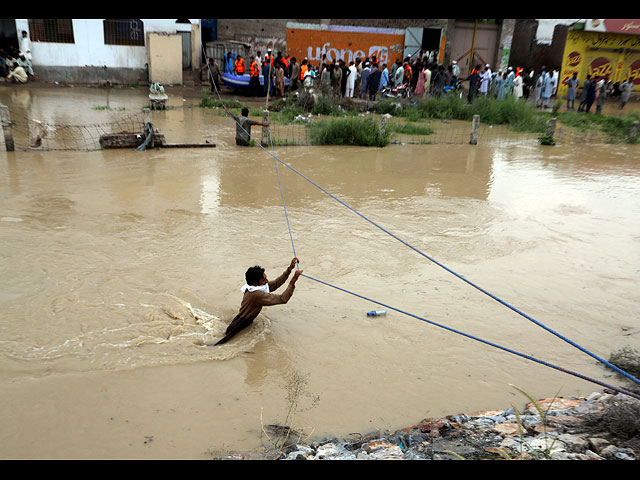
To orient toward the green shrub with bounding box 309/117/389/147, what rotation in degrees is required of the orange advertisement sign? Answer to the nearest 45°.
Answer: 0° — it already faces it

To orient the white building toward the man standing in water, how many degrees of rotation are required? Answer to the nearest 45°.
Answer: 0° — it already faces them

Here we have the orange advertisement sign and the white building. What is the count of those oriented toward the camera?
2

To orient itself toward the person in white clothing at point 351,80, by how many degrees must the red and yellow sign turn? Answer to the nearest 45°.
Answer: approximately 45° to its right

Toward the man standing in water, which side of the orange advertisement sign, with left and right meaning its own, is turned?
front

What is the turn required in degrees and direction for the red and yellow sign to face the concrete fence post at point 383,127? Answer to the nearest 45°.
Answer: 0° — it already faces it

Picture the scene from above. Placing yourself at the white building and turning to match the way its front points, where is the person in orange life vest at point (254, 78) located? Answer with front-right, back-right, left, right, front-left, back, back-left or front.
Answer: front-left

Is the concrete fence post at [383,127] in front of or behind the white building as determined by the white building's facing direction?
in front

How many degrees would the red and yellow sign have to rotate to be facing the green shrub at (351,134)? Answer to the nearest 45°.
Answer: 0° — it already faces it

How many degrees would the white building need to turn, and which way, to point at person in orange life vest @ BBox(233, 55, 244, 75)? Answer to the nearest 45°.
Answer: approximately 45° to its left

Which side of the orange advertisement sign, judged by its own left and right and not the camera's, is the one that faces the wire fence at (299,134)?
front

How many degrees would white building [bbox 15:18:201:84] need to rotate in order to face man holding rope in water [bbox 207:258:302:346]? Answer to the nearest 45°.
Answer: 0° — it already faces them

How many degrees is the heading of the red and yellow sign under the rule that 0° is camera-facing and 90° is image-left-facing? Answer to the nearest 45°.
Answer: approximately 0°

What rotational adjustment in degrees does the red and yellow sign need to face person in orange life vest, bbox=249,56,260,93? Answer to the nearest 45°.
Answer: approximately 45° to its right
